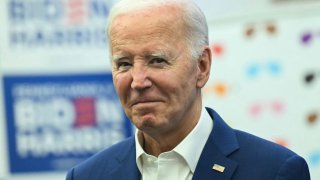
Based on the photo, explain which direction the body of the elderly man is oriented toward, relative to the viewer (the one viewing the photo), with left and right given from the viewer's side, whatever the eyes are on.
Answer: facing the viewer and to the left of the viewer

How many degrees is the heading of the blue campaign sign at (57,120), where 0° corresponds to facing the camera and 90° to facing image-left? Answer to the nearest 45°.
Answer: approximately 0°

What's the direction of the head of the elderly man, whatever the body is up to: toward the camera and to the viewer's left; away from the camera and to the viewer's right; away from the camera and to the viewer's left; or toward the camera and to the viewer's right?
toward the camera and to the viewer's left
